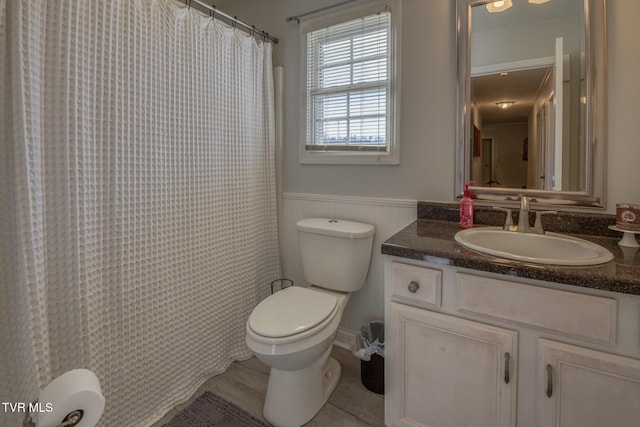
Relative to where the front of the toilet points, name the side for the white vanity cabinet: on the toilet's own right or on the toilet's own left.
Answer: on the toilet's own left

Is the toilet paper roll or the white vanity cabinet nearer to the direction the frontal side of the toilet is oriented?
the toilet paper roll

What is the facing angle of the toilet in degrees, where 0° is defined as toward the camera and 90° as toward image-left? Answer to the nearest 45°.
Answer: approximately 45°

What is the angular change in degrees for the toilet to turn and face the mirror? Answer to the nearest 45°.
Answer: approximately 135° to its left

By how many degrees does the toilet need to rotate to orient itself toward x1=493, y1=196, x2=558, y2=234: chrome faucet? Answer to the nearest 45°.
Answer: approximately 135° to its left
